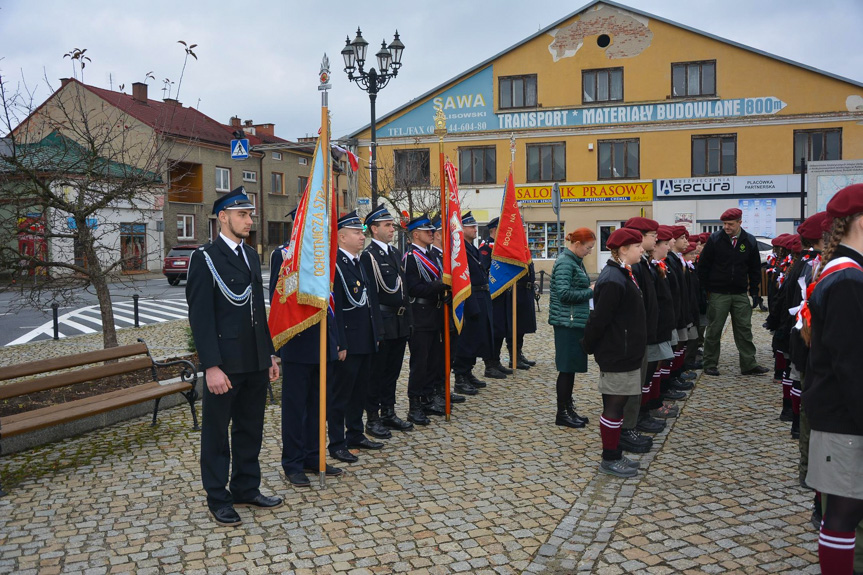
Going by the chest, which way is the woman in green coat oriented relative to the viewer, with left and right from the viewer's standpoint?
facing to the right of the viewer

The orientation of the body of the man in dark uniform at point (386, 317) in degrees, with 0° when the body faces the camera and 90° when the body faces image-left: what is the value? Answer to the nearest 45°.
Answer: approximately 315°

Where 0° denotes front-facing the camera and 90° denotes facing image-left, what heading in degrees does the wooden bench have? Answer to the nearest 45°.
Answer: approximately 315°

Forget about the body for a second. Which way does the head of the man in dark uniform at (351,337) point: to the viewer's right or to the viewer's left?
to the viewer's right

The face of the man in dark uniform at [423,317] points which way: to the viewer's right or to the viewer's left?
to the viewer's right

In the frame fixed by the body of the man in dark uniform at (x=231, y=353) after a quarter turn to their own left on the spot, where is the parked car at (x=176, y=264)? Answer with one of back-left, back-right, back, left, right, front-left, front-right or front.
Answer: front-left

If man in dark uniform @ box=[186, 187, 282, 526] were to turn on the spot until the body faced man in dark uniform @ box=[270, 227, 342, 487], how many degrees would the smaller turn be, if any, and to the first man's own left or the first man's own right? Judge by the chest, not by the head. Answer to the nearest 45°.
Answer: approximately 90° to the first man's own left

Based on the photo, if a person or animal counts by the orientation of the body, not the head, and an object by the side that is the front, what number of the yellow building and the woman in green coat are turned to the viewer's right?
1

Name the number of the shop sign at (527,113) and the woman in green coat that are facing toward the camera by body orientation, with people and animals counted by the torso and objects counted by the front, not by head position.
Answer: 1

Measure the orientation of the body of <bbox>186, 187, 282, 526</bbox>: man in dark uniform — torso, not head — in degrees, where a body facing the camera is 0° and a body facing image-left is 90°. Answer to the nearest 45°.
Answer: approximately 315°

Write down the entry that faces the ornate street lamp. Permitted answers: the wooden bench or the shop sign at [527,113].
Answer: the shop sign
